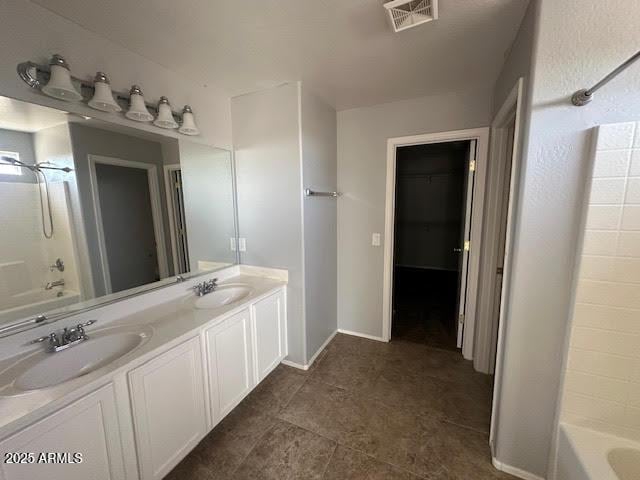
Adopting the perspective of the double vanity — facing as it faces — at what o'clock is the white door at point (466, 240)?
The white door is roughly at 11 o'clock from the double vanity.

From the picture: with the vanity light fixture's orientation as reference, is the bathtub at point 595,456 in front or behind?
in front

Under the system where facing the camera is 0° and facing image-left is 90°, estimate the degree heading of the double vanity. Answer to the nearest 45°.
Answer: approximately 315°

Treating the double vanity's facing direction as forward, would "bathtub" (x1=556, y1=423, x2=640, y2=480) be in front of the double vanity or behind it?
in front
